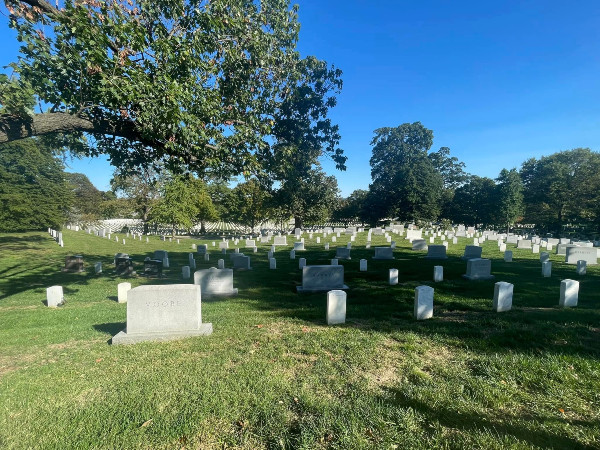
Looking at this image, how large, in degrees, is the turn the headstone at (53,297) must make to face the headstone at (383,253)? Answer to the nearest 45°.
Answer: approximately 90° to its left

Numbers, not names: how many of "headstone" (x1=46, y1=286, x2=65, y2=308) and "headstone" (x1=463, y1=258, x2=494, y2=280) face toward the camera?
2

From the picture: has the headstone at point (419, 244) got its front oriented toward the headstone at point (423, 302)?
yes

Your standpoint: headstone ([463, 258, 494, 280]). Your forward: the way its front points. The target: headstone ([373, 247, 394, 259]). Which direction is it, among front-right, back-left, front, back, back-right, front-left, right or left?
back-right

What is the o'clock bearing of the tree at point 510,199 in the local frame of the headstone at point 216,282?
The tree is roughly at 8 o'clock from the headstone.

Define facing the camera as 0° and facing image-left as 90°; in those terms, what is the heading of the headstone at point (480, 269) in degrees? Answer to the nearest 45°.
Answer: approximately 0°

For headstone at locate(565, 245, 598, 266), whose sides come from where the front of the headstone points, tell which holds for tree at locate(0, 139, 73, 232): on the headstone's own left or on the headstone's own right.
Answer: on the headstone's own right

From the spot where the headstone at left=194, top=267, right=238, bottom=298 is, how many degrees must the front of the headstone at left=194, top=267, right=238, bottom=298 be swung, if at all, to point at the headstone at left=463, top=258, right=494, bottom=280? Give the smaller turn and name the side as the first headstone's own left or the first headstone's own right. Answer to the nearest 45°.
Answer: approximately 90° to the first headstone's own left
